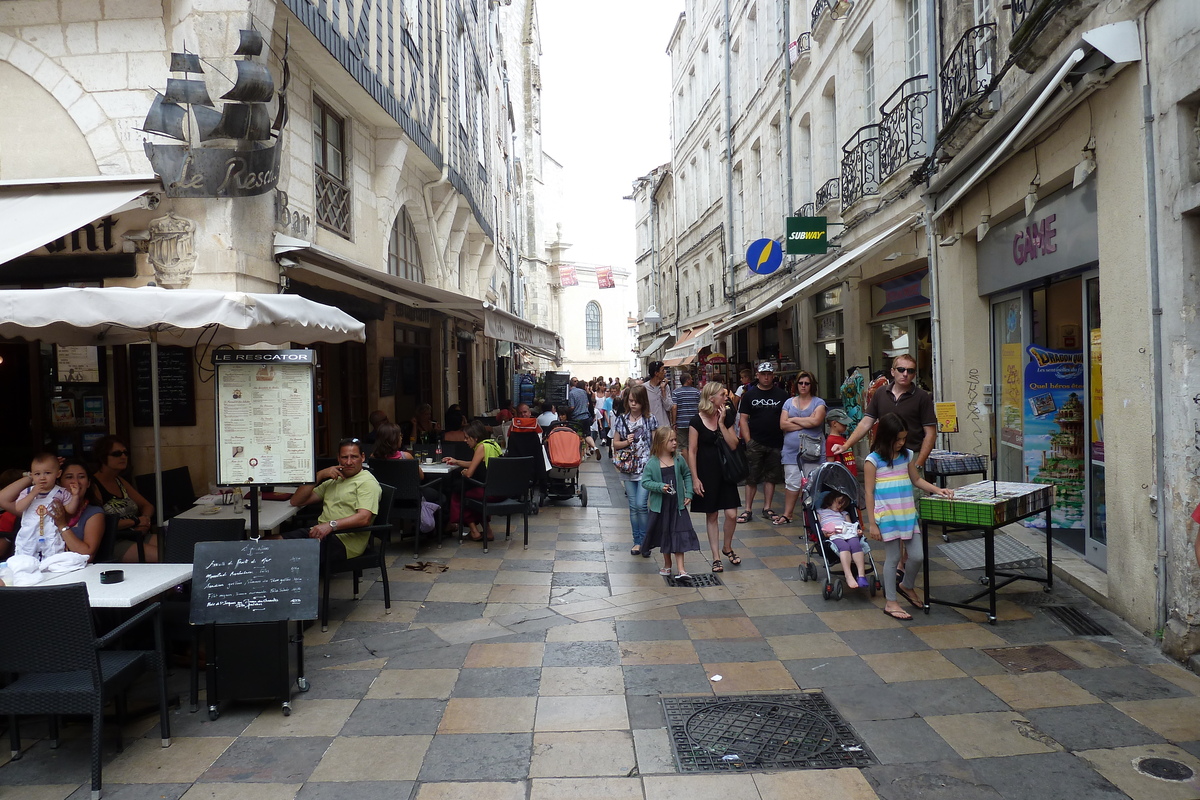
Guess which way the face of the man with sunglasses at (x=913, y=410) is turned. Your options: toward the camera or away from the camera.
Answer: toward the camera

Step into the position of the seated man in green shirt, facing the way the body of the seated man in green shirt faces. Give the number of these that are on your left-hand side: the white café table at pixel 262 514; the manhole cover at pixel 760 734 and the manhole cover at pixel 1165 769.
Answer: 2

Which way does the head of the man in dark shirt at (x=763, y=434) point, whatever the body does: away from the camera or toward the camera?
toward the camera

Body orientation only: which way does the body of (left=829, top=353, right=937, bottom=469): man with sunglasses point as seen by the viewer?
toward the camera

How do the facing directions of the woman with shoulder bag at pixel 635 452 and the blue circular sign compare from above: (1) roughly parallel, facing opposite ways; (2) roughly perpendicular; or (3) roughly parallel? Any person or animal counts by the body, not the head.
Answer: roughly parallel

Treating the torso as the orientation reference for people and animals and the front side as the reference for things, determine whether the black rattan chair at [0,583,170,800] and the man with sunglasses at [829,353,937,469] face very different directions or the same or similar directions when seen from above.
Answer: very different directions

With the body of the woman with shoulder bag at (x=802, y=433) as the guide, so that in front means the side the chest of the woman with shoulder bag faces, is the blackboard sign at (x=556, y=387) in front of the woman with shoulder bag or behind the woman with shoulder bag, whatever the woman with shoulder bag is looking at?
behind

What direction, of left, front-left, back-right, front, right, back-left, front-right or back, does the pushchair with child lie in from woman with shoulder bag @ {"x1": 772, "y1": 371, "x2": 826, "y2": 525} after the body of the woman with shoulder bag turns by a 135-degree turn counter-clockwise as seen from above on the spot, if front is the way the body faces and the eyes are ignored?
back-right

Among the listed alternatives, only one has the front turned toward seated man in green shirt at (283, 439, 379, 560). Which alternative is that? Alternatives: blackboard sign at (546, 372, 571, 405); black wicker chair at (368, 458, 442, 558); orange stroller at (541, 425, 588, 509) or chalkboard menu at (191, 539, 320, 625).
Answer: the blackboard sign

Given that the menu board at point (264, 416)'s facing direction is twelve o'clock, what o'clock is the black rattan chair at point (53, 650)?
The black rattan chair is roughly at 1 o'clock from the menu board.

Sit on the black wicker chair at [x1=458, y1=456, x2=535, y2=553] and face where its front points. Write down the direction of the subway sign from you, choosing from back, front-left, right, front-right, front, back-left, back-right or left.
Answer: right

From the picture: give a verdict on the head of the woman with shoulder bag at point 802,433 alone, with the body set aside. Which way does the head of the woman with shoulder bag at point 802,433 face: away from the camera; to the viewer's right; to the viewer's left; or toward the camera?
toward the camera

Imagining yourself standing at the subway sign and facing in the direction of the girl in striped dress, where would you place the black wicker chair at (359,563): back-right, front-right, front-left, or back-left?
front-right

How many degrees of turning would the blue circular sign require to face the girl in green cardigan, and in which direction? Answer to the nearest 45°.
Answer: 0° — it already faces them

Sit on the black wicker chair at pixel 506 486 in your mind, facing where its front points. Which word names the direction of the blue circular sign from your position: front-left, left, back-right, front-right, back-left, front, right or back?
right

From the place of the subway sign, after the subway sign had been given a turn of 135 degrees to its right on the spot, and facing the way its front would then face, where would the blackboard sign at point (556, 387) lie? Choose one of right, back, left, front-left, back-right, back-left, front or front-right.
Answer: front

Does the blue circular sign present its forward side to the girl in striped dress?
yes

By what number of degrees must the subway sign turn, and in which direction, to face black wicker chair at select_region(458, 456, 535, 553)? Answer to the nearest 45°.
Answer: approximately 45° to its right

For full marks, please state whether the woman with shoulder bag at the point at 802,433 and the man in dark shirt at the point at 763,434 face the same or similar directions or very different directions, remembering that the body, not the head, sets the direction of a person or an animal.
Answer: same or similar directions

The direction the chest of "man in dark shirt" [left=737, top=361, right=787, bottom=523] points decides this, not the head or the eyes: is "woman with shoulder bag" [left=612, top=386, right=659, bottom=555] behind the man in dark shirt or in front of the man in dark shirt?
in front

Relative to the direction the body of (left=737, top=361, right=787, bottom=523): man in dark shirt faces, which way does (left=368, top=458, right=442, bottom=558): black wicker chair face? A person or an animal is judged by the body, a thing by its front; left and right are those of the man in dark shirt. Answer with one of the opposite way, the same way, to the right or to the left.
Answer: the opposite way

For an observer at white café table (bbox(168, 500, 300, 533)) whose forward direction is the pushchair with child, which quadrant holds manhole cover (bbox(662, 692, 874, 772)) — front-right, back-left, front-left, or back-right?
front-right

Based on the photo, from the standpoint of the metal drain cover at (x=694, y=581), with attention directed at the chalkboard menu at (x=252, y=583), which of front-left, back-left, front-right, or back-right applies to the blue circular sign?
back-right
